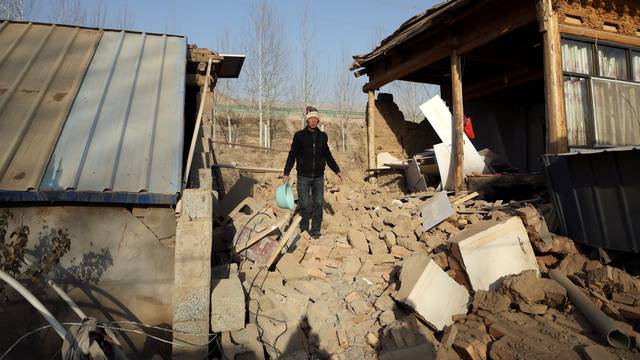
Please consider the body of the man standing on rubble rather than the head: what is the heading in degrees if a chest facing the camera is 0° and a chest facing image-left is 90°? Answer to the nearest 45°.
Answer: approximately 0°

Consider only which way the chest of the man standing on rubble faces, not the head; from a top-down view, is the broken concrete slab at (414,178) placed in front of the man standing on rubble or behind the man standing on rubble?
behind

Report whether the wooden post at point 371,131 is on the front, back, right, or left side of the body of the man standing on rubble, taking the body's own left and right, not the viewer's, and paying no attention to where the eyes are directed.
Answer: back

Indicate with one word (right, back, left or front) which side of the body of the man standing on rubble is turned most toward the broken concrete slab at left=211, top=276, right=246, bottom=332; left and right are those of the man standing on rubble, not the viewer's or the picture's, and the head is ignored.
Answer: front

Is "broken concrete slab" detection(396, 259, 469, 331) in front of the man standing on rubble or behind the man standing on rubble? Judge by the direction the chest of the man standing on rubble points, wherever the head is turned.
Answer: in front

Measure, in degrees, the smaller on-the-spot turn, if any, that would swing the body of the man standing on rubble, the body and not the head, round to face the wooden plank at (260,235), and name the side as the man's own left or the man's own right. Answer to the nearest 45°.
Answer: approximately 45° to the man's own right

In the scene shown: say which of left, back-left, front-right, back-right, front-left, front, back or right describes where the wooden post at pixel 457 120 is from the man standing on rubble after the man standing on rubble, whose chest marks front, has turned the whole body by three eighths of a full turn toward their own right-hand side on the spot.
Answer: right
